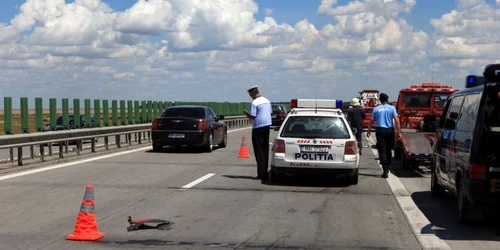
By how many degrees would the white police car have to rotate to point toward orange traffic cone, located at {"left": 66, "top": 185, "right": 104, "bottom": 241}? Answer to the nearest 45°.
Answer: approximately 135° to its left

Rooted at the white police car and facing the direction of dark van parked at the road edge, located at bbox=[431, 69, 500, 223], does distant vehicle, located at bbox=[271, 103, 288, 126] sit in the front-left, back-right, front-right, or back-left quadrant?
back-left

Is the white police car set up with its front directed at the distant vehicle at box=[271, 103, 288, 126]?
yes

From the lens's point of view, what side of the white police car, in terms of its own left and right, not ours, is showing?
back

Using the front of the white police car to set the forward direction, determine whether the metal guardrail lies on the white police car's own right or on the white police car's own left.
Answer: on the white police car's own left

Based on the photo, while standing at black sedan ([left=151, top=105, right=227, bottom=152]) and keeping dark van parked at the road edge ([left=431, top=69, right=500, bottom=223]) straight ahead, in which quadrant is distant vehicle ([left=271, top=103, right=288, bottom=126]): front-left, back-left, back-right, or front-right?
back-left
